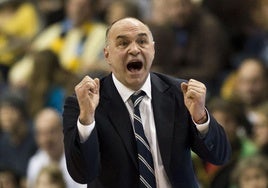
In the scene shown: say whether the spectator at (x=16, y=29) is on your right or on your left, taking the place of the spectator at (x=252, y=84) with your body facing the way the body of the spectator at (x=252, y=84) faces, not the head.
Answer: on your right

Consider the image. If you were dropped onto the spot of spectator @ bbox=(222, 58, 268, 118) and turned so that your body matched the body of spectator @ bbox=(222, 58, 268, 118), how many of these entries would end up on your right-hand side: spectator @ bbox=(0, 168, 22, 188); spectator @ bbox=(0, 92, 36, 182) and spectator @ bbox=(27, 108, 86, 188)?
3

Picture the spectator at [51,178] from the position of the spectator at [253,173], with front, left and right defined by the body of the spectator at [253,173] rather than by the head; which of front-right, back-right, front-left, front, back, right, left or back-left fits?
right

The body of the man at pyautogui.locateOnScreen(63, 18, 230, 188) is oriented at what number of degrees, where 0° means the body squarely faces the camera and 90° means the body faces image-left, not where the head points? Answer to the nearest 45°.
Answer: approximately 0°

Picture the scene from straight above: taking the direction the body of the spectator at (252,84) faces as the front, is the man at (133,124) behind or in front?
in front
